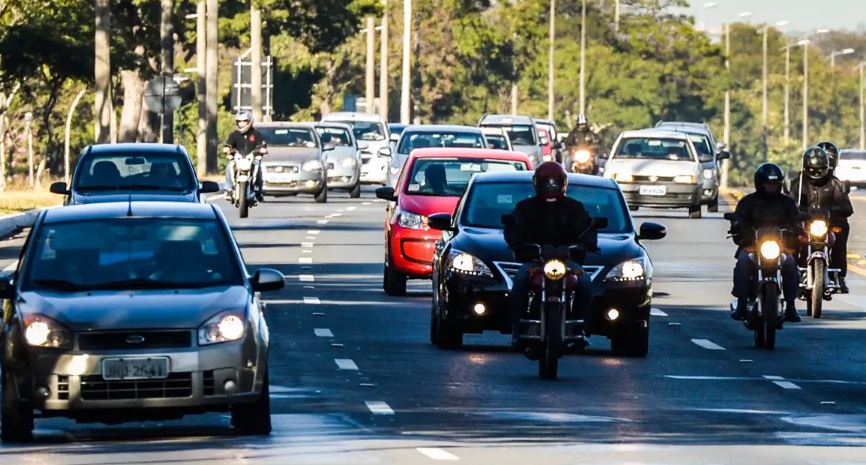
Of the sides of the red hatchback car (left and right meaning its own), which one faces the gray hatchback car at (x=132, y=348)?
front

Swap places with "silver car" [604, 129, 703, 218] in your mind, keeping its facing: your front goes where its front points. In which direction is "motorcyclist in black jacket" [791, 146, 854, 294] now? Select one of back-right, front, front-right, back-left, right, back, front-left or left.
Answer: front

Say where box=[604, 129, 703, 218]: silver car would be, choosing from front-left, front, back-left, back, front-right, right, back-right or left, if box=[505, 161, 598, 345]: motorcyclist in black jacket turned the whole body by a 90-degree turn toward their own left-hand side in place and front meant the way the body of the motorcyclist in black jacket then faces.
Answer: left

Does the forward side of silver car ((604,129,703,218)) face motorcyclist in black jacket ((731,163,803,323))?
yes

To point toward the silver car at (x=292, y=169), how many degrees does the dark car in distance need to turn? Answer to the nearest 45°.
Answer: approximately 180°

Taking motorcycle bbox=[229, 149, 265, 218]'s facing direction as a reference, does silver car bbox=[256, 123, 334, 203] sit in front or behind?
behind

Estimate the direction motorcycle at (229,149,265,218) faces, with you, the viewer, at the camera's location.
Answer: facing the viewer

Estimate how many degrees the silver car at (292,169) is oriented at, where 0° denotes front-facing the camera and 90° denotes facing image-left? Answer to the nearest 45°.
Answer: approximately 0°

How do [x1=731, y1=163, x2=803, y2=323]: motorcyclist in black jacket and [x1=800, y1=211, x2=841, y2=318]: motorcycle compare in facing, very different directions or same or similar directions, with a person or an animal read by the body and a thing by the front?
same or similar directions

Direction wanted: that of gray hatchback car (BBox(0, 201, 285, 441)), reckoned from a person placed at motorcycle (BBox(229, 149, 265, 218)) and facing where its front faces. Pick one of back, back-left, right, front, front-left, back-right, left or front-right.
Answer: front

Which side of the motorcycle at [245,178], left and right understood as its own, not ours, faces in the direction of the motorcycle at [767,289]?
front

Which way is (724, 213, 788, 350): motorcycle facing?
toward the camera

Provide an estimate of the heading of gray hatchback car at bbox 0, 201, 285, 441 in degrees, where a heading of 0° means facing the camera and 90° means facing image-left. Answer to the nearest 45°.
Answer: approximately 0°

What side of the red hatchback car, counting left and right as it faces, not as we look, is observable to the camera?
front

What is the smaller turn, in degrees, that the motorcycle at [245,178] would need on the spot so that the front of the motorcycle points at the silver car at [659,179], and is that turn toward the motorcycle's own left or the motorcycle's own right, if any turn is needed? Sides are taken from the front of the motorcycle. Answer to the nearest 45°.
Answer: approximately 90° to the motorcycle's own left

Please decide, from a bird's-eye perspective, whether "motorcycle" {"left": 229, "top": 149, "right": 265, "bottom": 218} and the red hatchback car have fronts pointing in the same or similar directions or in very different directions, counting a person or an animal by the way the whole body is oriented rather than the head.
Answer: same or similar directions
